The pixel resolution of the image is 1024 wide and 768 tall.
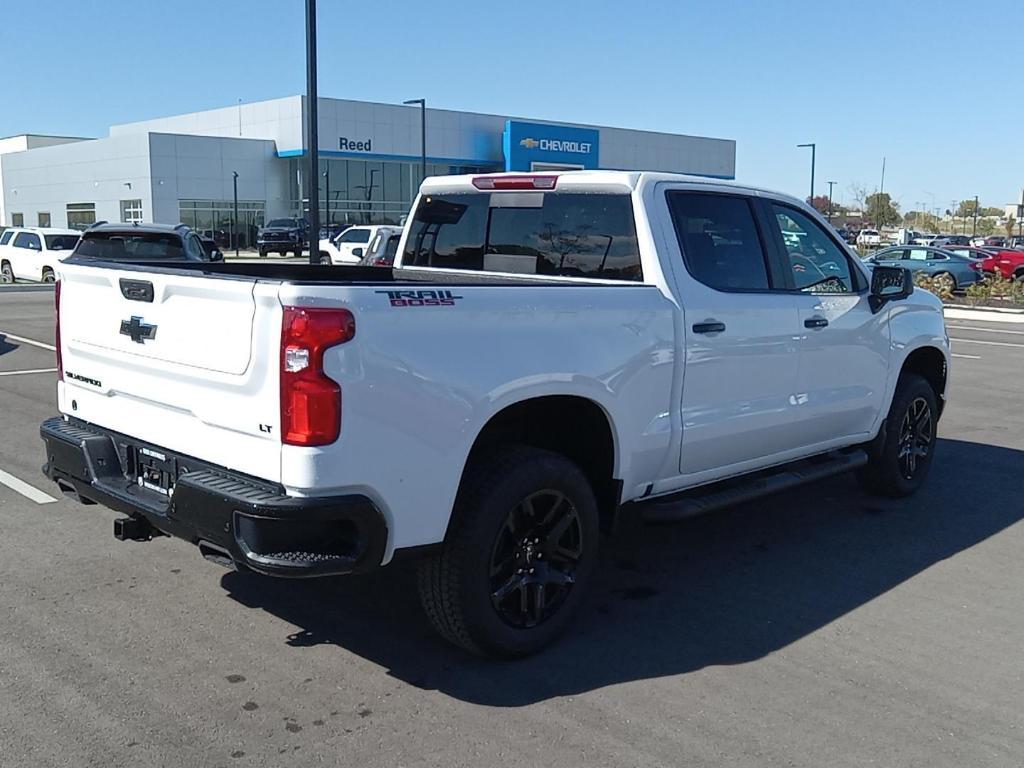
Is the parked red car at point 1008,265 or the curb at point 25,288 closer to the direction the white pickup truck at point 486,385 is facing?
the parked red car

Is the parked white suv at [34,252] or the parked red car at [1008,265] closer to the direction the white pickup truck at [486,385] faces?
the parked red car

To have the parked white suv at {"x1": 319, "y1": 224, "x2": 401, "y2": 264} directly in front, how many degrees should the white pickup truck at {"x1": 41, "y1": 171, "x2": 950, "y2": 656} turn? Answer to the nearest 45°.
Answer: approximately 45° to its left

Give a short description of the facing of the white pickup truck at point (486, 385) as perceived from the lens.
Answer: facing away from the viewer and to the right of the viewer

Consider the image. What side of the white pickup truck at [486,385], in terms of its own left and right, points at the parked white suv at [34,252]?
left

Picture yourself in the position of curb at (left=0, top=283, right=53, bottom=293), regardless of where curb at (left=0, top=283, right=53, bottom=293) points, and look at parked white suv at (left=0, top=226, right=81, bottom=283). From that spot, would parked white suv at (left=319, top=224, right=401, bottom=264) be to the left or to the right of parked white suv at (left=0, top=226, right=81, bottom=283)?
right

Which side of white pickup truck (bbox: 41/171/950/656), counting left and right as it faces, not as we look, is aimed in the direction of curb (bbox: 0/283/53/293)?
left

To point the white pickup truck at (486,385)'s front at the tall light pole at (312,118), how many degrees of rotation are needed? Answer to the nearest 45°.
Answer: approximately 45° to its left

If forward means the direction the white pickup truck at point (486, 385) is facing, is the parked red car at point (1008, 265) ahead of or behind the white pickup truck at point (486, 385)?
ahead
